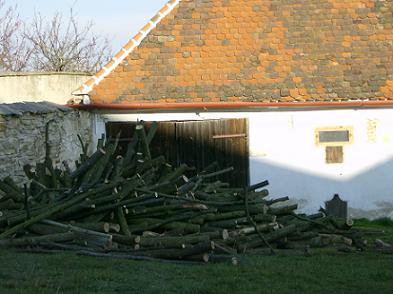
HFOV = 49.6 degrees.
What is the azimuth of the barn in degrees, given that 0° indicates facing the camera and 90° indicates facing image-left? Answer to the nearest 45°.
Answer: approximately 0°

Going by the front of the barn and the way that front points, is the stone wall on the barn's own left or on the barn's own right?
on the barn's own right
